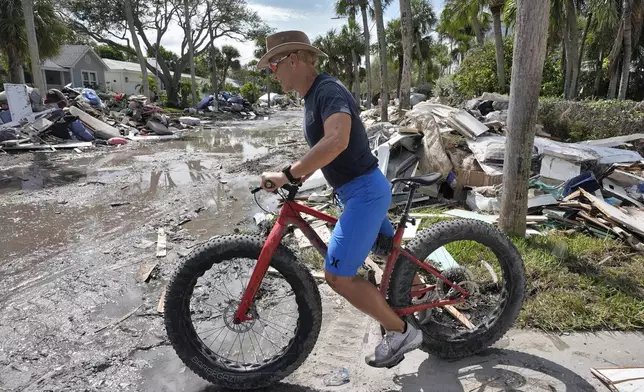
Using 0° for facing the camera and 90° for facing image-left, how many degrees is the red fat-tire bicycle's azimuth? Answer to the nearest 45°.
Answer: approximately 90°

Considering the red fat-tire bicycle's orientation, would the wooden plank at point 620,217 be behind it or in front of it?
behind

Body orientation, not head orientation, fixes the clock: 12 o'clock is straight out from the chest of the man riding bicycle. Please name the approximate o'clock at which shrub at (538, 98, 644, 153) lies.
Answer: The shrub is roughly at 4 o'clock from the man riding bicycle.

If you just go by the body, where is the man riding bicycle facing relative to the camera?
to the viewer's left

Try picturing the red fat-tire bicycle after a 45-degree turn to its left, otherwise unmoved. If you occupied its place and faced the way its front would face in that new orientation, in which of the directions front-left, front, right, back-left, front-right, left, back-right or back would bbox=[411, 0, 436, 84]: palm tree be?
back-right

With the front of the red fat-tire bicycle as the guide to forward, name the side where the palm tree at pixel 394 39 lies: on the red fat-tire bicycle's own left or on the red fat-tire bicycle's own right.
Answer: on the red fat-tire bicycle's own right

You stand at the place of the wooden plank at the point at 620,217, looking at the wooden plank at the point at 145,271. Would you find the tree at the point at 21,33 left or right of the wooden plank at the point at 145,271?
right

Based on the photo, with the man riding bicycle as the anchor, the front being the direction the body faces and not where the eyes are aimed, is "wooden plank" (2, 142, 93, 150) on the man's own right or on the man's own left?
on the man's own right

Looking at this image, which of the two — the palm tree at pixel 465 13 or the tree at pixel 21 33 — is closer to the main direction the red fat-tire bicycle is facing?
the tree

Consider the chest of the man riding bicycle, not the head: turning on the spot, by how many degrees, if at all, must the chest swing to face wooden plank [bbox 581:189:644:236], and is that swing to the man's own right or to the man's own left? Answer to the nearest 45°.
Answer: approximately 135° to the man's own right

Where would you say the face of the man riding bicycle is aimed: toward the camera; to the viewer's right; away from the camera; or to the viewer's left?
to the viewer's left
